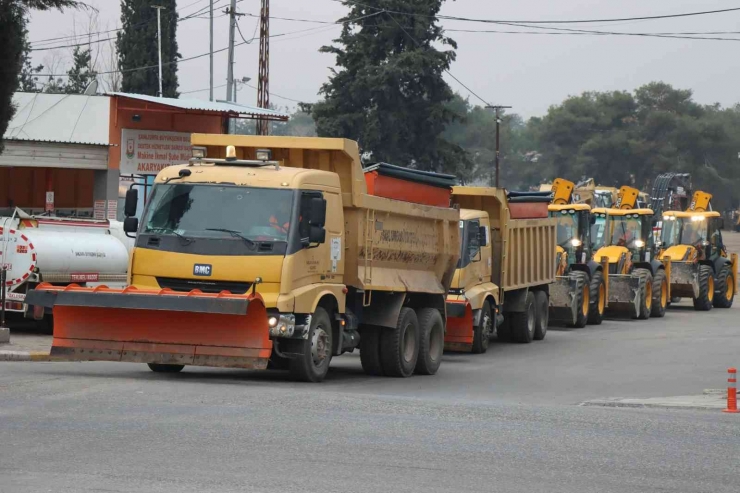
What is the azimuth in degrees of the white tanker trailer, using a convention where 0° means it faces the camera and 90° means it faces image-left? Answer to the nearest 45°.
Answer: approximately 225°

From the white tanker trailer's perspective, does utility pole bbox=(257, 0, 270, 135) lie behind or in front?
in front

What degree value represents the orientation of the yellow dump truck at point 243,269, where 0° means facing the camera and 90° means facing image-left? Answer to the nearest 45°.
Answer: approximately 45°

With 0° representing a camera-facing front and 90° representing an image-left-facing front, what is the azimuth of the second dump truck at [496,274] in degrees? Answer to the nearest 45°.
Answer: approximately 45°

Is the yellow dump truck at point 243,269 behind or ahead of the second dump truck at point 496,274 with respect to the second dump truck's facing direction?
ahead

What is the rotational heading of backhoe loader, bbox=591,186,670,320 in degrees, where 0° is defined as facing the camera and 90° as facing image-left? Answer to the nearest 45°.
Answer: approximately 45°

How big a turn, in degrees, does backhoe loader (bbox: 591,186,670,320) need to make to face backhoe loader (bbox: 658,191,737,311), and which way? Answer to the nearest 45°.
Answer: approximately 180°

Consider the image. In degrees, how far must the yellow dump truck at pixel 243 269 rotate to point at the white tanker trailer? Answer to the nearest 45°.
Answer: approximately 90° to its right

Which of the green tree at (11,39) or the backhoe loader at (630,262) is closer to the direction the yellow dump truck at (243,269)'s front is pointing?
the green tree
